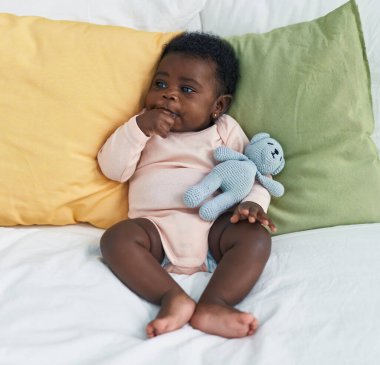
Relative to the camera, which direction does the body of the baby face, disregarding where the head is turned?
toward the camera

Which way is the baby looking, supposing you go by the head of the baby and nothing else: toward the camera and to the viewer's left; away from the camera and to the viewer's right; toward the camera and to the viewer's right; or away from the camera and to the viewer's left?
toward the camera and to the viewer's left

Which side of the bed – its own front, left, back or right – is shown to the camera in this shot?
front
